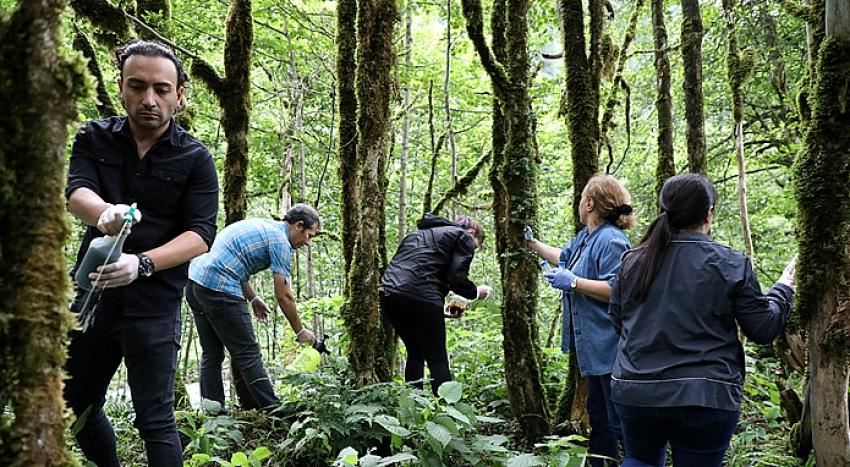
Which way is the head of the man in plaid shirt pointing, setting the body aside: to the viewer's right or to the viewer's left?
to the viewer's right

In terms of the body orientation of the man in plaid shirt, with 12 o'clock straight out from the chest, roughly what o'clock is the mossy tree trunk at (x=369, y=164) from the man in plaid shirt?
The mossy tree trunk is roughly at 12 o'clock from the man in plaid shirt.

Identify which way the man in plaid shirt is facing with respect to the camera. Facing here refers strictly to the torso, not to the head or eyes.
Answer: to the viewer's right

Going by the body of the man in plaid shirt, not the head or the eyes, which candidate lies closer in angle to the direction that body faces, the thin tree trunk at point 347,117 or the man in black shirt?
the thin tree trunk

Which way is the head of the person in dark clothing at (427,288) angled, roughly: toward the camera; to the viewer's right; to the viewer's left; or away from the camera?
to the viewer's right

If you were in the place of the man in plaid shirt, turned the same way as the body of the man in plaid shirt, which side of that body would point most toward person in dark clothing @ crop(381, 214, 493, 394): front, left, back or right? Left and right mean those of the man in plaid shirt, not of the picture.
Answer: front

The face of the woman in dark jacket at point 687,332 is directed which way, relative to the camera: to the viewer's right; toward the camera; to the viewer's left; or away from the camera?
away from the camera

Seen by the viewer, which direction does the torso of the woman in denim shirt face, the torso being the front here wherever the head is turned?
to the viewer's left

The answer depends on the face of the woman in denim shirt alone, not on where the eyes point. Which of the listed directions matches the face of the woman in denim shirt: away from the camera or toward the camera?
away from the camera

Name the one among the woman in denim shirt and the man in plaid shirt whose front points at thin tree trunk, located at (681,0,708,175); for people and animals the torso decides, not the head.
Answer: the man in plaid shirt

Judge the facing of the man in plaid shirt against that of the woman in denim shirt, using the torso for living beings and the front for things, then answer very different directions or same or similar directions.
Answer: very different directions

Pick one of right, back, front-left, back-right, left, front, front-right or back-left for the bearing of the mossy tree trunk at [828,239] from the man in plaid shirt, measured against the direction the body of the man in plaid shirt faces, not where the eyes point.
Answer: front-right

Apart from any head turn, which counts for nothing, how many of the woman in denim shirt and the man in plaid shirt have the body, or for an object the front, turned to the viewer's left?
1

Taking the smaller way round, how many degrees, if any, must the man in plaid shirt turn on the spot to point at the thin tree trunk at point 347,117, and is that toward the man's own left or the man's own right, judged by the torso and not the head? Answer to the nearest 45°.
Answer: approximately 45° to the man's own left
